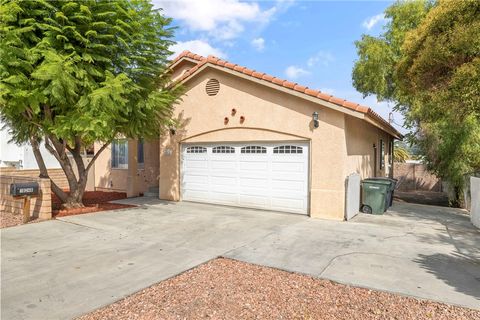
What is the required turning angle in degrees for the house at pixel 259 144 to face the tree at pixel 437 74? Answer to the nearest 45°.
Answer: approximately 135° to its left

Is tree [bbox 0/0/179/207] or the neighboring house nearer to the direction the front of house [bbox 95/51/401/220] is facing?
the tree

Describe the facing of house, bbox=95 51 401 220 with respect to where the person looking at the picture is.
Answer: facing the viewer and to the left of the viewer
